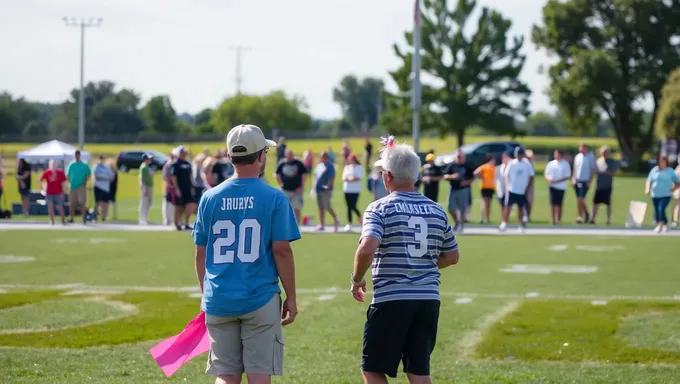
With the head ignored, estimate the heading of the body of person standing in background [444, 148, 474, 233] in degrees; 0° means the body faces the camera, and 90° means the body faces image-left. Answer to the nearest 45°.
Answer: approximately 0°

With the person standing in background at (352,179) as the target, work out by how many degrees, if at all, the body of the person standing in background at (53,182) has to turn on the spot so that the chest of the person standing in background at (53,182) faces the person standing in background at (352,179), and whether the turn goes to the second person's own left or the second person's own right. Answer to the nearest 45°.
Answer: approximately 45° to the second person's own left

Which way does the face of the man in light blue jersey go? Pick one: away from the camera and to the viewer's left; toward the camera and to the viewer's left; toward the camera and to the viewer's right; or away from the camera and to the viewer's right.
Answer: away from the camera and to the viewer's right

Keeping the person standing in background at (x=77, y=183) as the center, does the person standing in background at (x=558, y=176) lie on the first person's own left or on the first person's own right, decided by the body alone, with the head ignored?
on the first person's own left

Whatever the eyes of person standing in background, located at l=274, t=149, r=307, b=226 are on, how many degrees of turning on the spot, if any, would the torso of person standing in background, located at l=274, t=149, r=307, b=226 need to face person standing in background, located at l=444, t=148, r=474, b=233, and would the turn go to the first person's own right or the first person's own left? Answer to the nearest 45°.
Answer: approximately 90° to the first person's own left

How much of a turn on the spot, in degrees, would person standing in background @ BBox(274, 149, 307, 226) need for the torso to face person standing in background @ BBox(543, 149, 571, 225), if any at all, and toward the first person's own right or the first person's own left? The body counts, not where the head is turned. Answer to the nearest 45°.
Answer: approximately 90° to the first person's own left

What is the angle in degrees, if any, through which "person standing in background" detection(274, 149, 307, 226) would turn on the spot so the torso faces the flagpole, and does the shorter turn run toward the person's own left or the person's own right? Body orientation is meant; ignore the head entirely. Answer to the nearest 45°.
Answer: approximately 135° to the person's own left

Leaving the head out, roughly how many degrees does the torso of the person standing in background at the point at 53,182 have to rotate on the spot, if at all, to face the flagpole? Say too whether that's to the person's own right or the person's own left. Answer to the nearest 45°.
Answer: approximately 90° to the person's own left

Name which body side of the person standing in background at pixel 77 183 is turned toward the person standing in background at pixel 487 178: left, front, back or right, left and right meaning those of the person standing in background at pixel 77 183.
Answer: left

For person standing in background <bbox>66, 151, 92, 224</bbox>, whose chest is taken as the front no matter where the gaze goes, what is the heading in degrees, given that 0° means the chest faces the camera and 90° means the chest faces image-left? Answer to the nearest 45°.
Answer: approximately 0°
